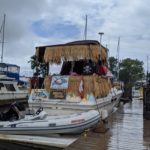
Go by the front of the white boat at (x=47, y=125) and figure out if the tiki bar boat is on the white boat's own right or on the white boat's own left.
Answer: on the white boat's own left

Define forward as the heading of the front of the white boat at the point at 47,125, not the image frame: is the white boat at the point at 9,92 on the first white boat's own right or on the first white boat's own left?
on the first white boat's own left

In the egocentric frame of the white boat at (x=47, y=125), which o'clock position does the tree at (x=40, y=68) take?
The tree is roughly at 9 o'clock from the white boat.

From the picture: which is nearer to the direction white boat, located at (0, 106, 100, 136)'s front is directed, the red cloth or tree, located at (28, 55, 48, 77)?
the red cloth

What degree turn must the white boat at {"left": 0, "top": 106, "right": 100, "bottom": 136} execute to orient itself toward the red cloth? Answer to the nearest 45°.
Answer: approximately 45° to its left

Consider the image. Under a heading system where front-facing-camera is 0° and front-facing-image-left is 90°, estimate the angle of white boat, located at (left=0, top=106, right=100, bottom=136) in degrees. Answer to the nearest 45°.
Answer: approximately 270°
